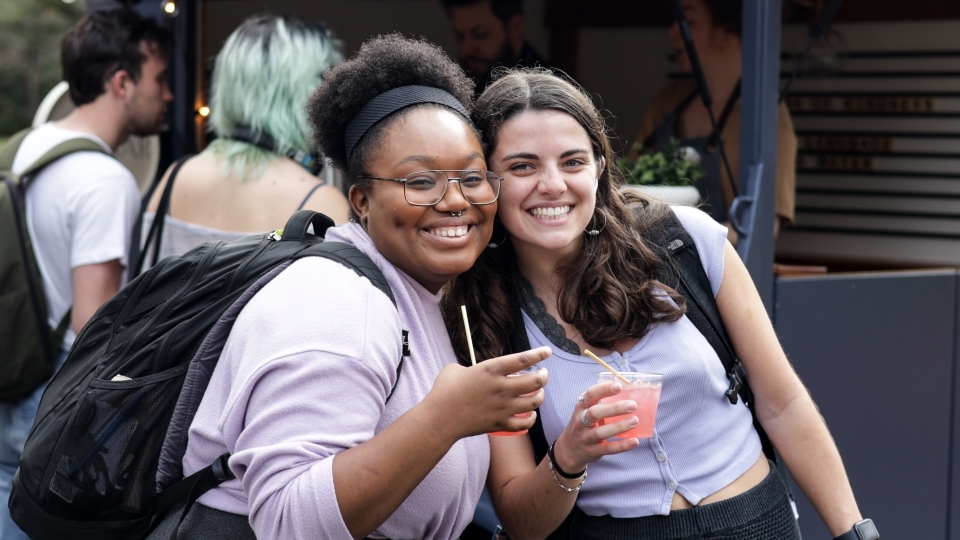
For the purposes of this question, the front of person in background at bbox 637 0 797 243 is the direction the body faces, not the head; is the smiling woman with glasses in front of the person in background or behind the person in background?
in front

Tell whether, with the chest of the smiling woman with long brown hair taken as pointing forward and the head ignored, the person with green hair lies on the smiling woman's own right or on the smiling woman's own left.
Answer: on the smiling woman's own right

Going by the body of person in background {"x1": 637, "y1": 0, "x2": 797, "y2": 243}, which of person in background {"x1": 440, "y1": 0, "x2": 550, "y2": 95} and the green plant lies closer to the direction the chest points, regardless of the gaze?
the green plant

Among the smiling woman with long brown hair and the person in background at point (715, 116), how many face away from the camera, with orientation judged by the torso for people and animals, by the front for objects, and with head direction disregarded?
0

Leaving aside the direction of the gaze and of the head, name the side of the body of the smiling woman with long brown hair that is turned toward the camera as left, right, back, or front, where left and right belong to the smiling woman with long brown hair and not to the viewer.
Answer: front

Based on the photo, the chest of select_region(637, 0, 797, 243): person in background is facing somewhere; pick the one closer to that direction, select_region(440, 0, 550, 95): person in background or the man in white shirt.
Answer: the man in white shirt

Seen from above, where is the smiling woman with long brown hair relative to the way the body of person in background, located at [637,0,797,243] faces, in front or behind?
in front

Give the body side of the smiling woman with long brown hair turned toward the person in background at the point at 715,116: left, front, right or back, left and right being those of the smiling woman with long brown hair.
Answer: back

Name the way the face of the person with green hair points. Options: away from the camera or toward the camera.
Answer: away from the camera

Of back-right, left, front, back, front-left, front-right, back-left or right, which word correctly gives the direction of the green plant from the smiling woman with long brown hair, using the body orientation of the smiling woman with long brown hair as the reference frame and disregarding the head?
back

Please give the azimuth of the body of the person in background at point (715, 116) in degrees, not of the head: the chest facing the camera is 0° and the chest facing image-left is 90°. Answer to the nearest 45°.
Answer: approximately 45°

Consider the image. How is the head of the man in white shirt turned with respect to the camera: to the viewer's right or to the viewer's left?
to the viewer's right

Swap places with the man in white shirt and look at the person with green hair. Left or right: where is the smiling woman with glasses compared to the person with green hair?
right
